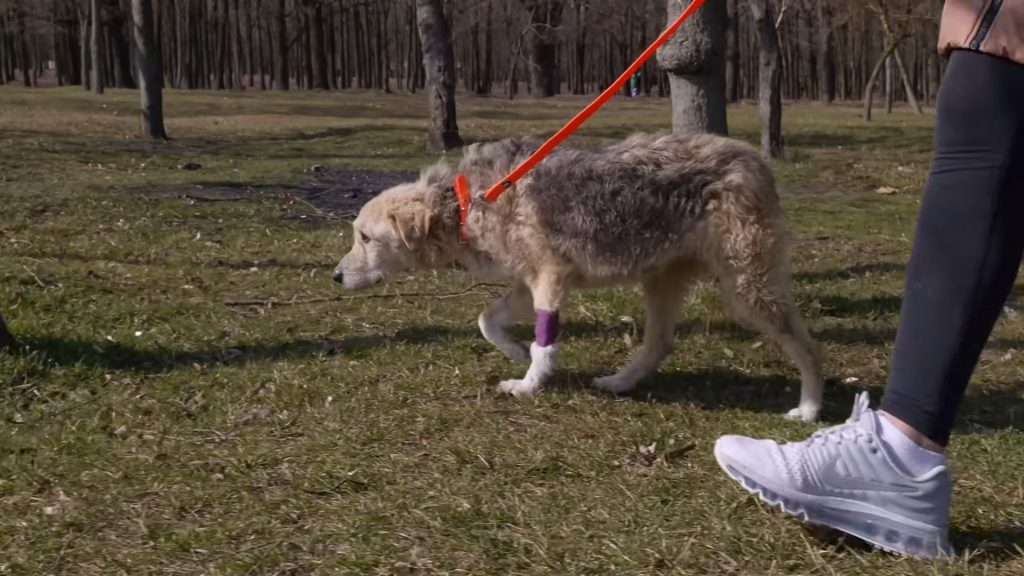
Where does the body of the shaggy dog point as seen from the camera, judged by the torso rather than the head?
to the viewer's left

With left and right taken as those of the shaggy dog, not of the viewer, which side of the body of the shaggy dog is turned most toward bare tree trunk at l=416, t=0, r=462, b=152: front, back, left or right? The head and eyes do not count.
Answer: right

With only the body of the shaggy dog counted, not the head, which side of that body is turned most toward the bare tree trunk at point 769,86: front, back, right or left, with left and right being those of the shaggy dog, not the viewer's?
right

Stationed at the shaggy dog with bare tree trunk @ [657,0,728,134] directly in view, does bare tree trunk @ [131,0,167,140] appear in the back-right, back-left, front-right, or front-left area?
front-left

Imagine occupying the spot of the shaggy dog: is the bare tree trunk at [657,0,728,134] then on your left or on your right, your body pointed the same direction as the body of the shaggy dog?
on your right

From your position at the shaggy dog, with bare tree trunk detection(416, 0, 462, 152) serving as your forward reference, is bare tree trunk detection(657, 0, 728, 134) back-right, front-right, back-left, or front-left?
front-right
